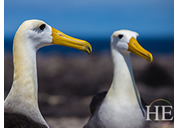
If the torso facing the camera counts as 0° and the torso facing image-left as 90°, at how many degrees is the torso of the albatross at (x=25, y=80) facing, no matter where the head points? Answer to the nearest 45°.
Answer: approximately 270°

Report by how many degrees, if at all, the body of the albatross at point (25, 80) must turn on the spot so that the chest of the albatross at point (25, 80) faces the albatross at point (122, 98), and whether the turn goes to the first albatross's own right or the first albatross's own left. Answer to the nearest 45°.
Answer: approximately 45° to the first albatross's own left

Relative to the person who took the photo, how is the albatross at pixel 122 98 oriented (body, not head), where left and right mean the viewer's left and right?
facing the viewer and to the right of the viewer

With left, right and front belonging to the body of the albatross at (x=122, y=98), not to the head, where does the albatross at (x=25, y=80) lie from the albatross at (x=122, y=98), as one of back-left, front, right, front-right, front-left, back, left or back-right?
right

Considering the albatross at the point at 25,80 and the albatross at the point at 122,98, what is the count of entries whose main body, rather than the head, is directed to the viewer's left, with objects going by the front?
0
